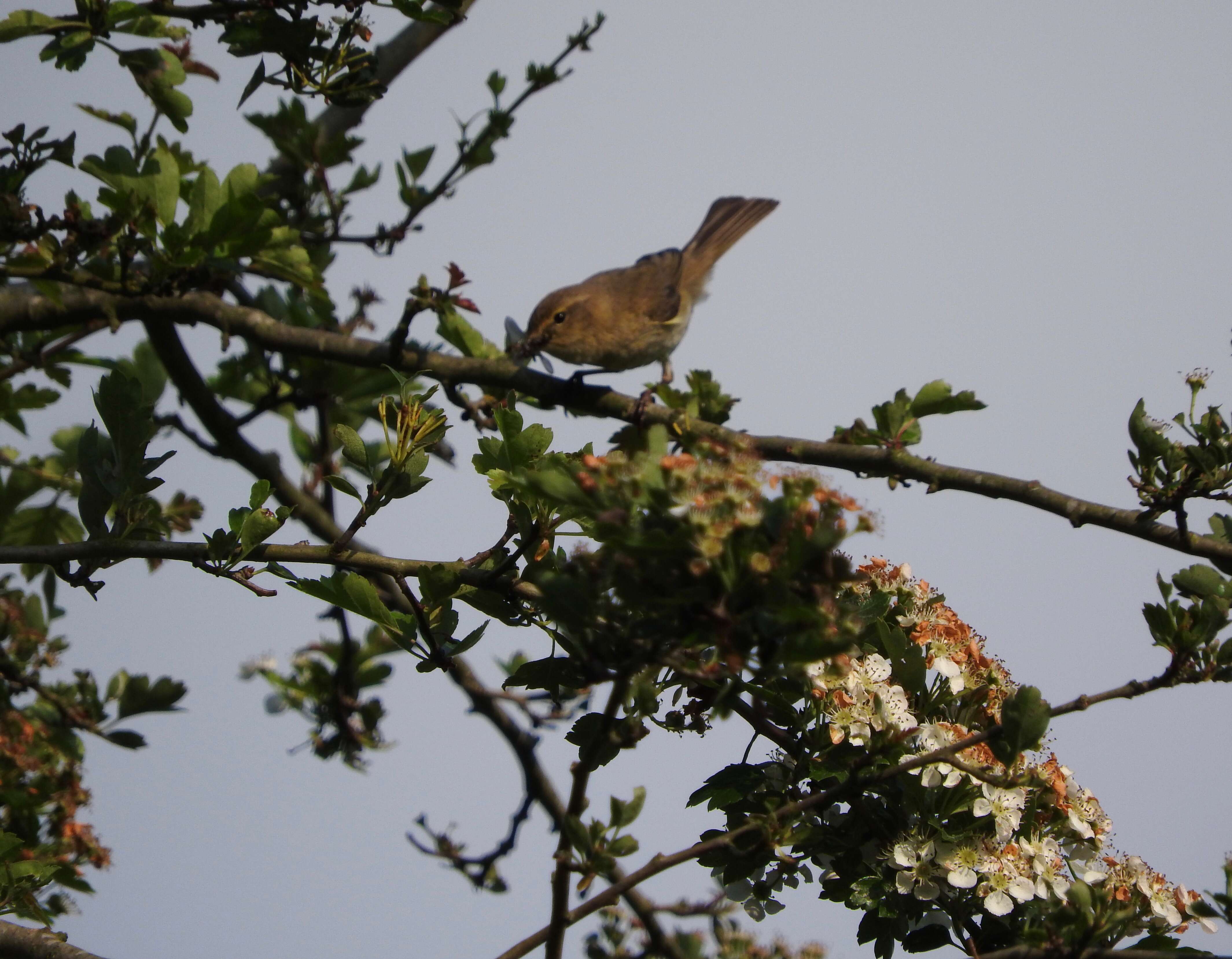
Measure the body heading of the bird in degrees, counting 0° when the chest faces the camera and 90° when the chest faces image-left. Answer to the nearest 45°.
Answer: approximately 90°

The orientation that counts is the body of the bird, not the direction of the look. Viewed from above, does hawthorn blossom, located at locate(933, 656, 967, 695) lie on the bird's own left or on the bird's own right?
on the bird's own left

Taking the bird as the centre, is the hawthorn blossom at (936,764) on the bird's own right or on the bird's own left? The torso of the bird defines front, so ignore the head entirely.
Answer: on the bird's own left
